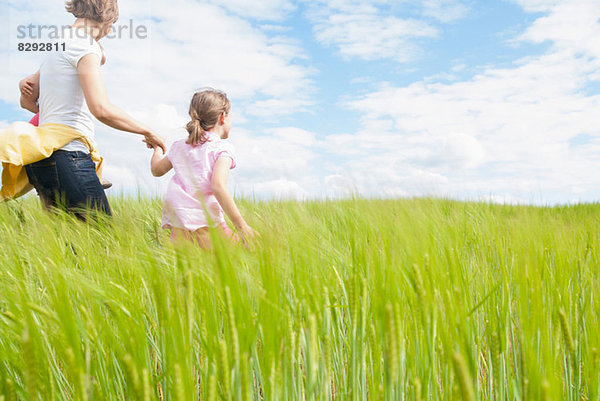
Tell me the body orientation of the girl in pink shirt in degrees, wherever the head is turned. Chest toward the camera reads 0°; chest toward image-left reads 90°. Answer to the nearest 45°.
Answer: approximately 225°

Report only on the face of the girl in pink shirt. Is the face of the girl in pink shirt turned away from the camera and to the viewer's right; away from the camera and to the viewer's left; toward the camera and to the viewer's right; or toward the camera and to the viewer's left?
away from the camera and to the viewer's right
